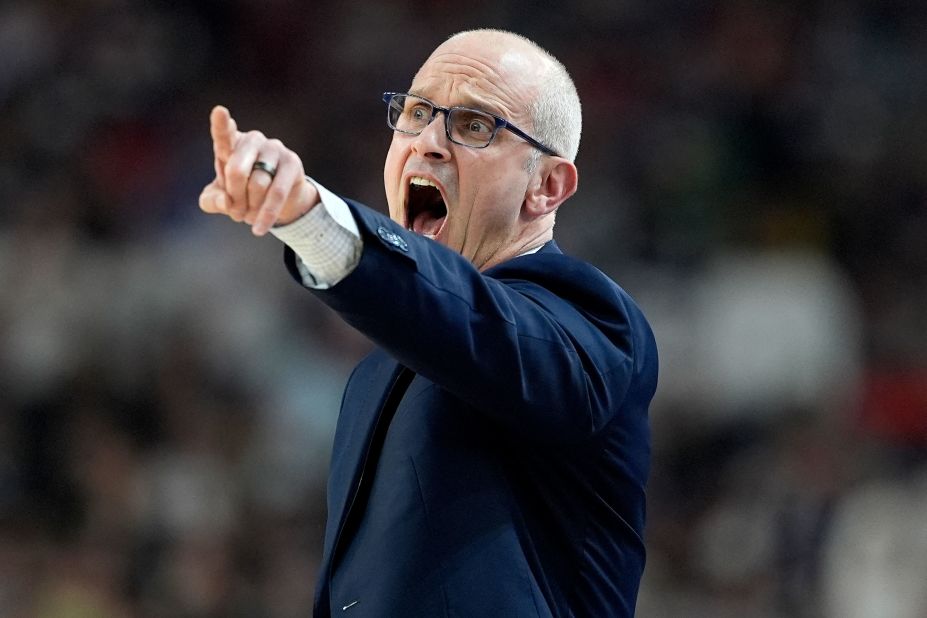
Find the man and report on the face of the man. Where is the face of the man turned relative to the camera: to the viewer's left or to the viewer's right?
to the viewer's left
